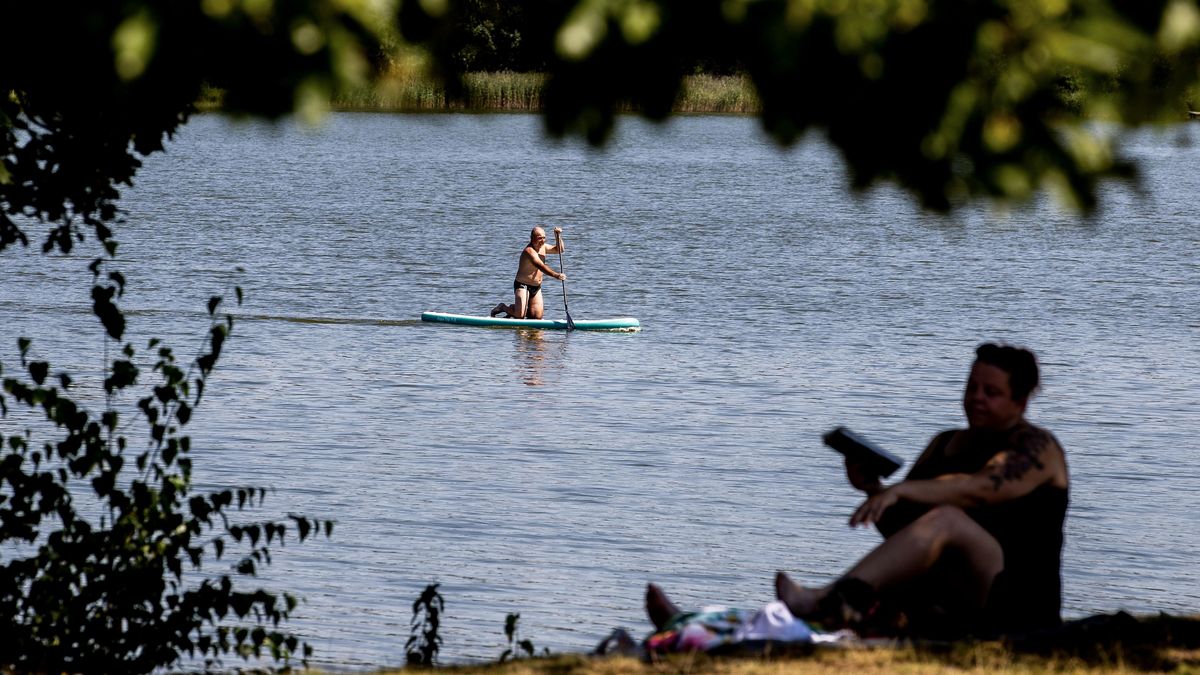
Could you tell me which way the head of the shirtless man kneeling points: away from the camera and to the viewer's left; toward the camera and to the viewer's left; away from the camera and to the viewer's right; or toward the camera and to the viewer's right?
toward the camera and to the viewer's right

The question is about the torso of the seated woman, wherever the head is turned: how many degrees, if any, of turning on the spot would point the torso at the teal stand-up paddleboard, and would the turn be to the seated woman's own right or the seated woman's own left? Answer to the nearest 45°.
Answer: approximately 90° to the seated woman's own right

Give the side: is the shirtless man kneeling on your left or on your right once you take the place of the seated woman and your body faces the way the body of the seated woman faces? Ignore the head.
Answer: on your right

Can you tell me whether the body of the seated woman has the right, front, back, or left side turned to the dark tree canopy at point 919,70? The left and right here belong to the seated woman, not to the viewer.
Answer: left

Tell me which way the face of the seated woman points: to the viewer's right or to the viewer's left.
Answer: to the viewer's left

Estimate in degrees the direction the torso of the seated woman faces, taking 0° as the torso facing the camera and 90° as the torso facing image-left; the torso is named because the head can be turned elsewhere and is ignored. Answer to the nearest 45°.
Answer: approximately 90°
